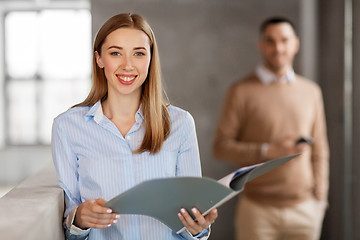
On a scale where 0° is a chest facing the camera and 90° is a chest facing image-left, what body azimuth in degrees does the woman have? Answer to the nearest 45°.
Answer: approximately 0°

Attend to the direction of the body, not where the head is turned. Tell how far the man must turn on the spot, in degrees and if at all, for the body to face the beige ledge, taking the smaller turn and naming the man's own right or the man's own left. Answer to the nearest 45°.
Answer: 0° — they already face it

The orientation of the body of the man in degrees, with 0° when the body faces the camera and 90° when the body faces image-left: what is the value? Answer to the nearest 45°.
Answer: approximately 0°

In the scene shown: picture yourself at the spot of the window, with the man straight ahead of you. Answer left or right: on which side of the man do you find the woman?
right

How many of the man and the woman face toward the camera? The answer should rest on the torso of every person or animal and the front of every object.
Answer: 2

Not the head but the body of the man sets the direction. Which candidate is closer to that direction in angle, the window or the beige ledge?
the beige ledge
